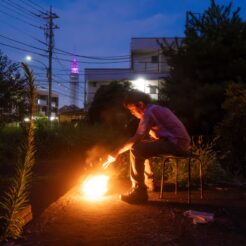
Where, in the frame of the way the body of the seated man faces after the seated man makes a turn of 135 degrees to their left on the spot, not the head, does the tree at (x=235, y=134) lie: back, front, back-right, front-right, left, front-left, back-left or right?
left

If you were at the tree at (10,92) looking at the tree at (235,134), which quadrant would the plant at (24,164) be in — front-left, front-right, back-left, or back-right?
front-right

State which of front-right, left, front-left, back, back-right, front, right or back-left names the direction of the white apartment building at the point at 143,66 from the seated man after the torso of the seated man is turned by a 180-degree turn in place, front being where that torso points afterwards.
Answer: left

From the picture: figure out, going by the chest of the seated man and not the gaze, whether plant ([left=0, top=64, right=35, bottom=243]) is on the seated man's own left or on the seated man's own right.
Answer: on the seated man's own left

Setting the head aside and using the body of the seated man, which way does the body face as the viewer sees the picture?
to the viewer's left

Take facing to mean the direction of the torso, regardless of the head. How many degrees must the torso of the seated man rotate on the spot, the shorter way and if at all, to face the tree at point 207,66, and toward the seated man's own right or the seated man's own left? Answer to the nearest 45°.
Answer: approximately 90° to the seated man's own right

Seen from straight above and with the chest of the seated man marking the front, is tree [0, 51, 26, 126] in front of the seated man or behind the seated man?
in front

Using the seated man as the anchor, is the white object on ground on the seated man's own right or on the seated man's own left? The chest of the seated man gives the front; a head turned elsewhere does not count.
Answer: on the seated man's own left
